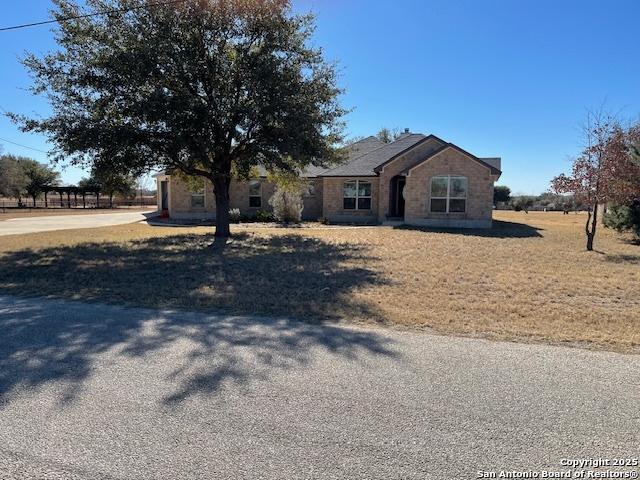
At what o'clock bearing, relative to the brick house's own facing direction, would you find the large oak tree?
The large oak tree is roughly at 1 o'clock from the brick house.

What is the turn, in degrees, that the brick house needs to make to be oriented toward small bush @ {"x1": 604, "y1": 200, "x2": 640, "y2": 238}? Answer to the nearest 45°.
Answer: approximately 45° to its left

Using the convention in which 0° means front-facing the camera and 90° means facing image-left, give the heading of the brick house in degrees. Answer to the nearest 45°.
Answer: approximately 0°

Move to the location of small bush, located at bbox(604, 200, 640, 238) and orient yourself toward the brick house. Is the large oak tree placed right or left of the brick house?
left
